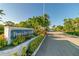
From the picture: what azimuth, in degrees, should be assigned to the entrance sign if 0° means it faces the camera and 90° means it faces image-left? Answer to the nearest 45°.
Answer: approximately 315°
